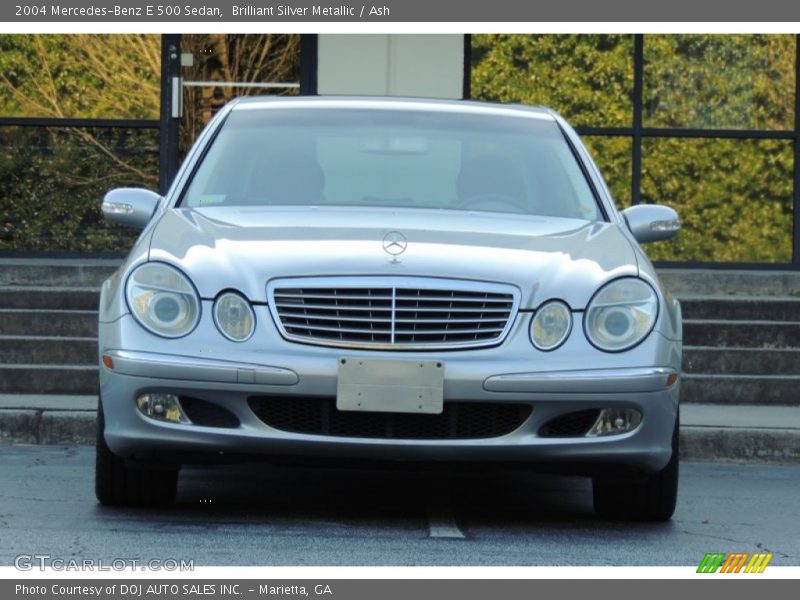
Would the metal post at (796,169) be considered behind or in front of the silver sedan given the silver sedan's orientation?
behind

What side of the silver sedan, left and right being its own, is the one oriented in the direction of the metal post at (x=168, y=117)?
back

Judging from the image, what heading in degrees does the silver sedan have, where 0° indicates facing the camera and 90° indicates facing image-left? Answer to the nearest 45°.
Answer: approximately 0°

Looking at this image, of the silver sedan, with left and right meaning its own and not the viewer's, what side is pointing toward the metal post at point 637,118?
back
